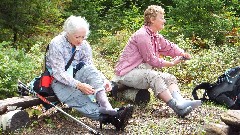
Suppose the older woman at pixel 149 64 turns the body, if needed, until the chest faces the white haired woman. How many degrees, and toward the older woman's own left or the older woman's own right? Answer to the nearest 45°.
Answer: approximately 135° to the older woman's own right

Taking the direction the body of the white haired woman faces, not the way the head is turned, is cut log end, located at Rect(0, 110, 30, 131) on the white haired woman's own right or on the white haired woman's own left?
on the white haired woman's own right

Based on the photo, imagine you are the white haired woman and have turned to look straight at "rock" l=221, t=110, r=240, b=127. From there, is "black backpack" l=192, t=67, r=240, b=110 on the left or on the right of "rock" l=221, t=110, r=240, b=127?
left

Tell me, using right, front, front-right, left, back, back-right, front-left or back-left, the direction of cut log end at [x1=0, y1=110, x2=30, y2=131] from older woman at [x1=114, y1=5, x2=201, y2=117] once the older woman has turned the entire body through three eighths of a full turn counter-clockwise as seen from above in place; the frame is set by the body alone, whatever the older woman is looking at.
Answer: left

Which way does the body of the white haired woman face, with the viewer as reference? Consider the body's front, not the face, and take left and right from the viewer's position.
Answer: facing the viewer and to the right of the viewer

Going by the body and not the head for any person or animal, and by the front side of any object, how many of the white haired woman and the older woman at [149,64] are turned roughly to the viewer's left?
0

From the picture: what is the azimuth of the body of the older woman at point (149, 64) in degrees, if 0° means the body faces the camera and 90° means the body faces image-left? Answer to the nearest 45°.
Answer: approximately 270°

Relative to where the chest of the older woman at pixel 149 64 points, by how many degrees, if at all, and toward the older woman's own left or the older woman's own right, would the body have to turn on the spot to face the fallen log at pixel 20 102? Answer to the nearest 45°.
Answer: approximately 135° to the older woman's own right

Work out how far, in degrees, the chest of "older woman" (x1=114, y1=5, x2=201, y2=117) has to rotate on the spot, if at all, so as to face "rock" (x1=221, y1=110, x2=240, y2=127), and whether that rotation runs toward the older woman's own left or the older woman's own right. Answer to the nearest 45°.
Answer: approximately 45° to the older woman's own right

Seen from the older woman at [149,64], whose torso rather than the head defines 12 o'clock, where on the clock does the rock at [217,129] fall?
The rock is roughly at 2 o'clock from the older woman.

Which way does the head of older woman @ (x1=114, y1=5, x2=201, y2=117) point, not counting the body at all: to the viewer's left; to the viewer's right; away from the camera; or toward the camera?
to the viewer's right
